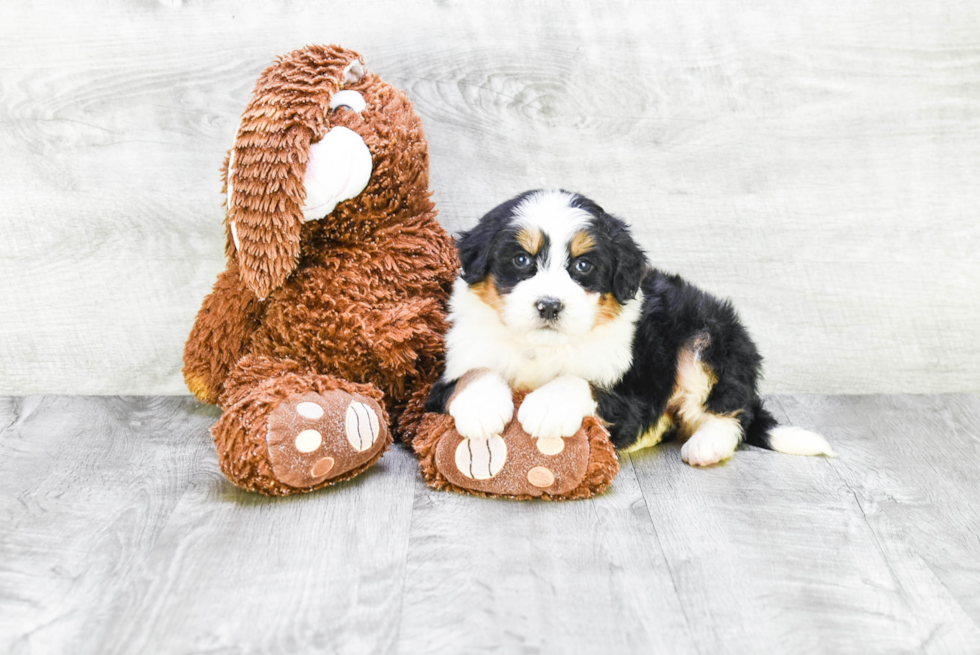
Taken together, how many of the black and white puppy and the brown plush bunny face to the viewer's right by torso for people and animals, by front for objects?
0

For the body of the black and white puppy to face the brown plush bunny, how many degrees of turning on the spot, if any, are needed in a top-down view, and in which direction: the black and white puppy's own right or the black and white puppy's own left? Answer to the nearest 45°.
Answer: approximately 45° to the black and white puppy's own right

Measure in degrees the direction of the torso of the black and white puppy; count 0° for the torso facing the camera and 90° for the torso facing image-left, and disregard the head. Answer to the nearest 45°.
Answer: approximately 45°

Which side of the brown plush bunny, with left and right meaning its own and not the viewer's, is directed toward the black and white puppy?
left
